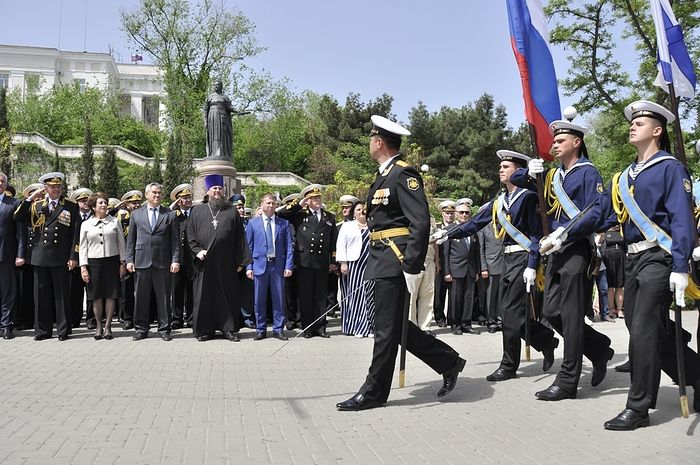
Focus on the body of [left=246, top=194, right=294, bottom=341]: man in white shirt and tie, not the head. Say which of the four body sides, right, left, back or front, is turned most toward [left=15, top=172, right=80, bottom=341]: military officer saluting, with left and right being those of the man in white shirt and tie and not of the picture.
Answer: right

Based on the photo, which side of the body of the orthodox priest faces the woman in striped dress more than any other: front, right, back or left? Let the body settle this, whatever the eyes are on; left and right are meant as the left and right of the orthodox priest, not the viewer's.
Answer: left

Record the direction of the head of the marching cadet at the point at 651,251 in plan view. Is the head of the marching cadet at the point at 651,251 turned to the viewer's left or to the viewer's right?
to the viewer's left

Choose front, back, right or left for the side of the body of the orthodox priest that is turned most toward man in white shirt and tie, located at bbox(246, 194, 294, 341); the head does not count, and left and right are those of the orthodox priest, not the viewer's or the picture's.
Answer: left

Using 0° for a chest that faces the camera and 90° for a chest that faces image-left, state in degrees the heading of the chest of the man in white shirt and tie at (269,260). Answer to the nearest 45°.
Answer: approximately 0°

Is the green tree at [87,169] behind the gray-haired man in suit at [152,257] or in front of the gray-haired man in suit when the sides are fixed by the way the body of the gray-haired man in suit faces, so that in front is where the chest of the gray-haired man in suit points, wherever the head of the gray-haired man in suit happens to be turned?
behind

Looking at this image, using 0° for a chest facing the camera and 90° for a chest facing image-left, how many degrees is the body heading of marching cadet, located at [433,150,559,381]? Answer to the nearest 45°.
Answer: approximately 45°

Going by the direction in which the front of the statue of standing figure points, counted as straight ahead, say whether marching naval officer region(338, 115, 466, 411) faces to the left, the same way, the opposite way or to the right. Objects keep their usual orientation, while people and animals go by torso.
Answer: to the right

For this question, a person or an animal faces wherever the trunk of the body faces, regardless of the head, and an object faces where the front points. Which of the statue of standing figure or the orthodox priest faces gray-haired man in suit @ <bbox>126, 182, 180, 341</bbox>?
the statue of standing figure

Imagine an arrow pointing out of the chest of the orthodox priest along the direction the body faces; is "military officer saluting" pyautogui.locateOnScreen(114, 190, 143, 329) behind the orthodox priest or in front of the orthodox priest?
behind
